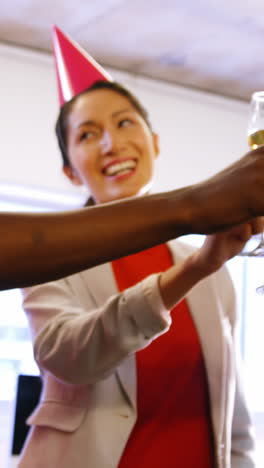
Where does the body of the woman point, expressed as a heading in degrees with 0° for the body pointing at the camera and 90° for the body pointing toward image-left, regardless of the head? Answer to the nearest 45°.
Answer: approximately 315°
